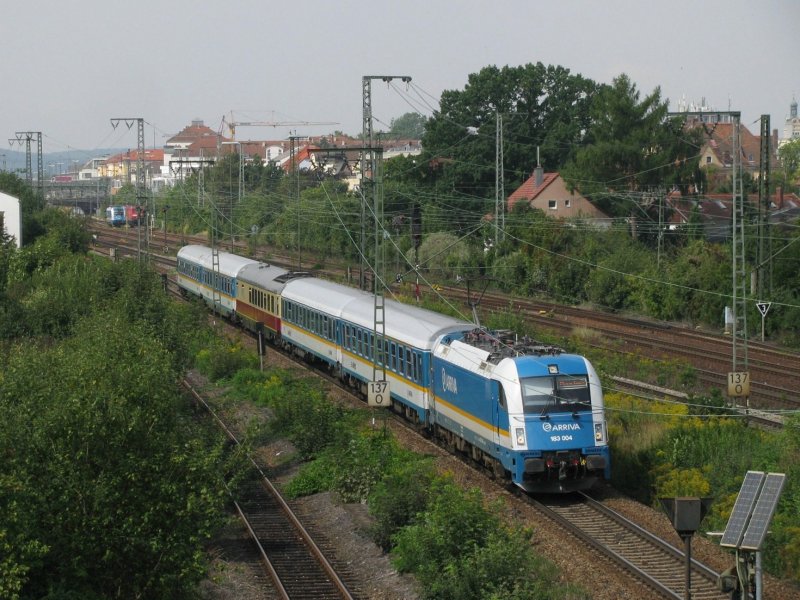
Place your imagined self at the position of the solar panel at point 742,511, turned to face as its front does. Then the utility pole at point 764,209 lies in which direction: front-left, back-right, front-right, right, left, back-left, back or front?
back-right

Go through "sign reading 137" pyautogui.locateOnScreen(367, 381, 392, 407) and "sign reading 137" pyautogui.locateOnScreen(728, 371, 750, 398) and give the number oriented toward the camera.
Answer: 2

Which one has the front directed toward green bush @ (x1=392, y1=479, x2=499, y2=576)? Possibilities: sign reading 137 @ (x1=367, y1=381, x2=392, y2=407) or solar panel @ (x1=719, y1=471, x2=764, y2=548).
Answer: the sign reading 137

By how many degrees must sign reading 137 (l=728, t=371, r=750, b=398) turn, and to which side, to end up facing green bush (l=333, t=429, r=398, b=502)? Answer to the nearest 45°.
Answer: approximately 45° to its right

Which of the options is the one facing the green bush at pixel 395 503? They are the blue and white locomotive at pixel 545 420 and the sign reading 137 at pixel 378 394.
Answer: the sign reading 137

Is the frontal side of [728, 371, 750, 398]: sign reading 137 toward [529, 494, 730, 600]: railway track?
yes

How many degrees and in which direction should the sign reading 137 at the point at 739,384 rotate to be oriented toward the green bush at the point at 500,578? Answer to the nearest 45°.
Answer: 0° — it already faces it

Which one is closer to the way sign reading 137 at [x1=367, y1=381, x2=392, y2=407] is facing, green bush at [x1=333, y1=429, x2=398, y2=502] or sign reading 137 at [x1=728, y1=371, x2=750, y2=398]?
the green bush

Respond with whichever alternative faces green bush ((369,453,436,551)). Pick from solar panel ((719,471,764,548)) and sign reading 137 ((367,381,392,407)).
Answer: the sign reading 137

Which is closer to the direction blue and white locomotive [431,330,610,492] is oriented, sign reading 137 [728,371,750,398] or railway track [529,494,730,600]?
the railway track

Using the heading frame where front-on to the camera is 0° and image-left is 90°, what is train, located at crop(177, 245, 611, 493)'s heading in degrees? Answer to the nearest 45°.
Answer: approximately 315°

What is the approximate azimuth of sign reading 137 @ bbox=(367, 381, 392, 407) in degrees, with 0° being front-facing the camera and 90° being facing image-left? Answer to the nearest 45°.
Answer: approximately 0°

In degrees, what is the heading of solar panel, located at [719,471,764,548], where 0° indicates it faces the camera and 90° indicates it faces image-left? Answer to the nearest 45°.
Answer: approximately 45°

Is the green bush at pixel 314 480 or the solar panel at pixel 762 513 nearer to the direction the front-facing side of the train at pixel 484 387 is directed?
the solar panel

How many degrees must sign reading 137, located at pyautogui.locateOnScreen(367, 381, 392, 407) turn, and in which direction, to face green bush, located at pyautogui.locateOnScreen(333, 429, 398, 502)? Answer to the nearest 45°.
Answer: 0° — it already faces it
